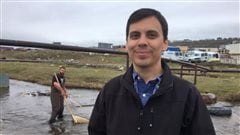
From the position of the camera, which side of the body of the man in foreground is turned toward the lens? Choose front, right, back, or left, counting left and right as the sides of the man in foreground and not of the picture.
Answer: front

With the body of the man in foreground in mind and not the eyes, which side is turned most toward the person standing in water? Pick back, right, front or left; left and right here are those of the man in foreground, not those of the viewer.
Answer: back

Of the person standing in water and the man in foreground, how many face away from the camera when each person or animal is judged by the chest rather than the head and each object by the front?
0

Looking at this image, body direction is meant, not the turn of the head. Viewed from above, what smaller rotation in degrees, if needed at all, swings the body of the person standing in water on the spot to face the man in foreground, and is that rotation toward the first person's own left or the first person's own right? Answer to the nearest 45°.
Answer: approximately 45° to the first person's own right

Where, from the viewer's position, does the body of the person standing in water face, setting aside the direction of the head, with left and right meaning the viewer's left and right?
facing the viewer and to the right of the viewer
